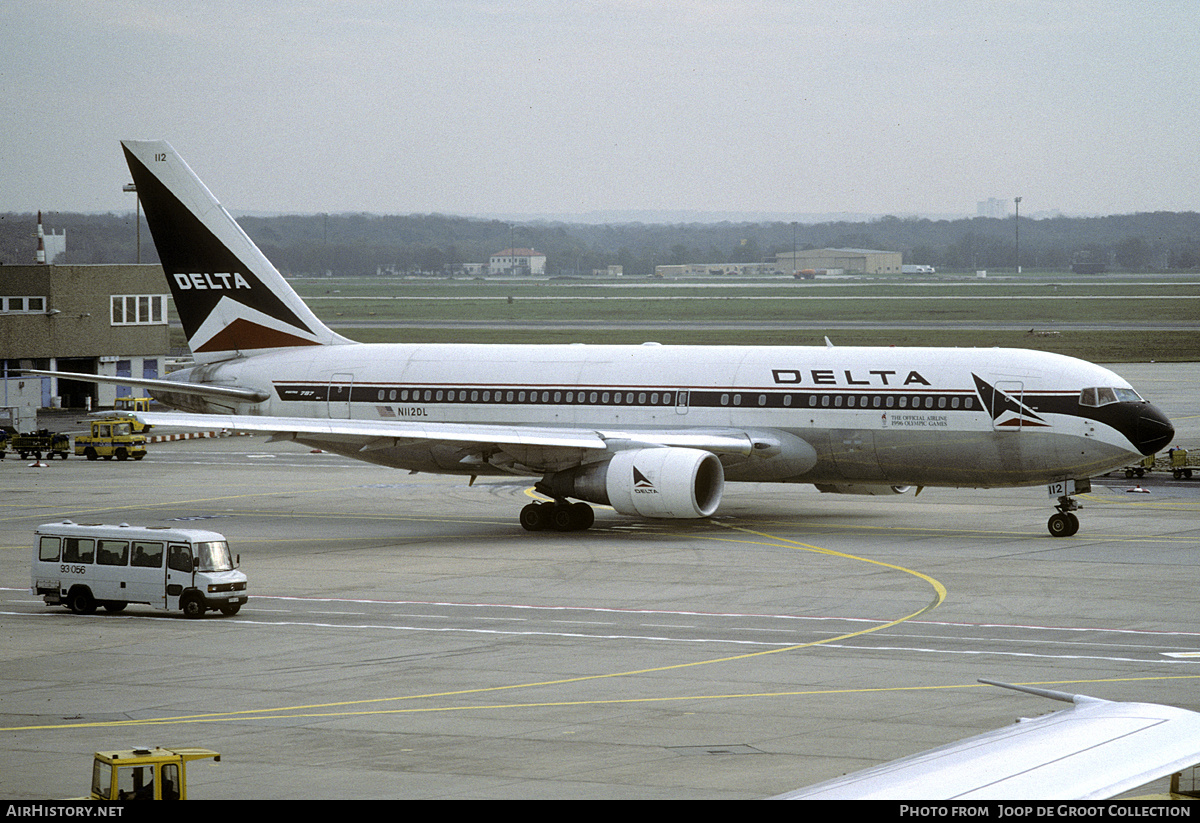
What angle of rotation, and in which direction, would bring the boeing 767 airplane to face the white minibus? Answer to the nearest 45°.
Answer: approximately 90° to its right

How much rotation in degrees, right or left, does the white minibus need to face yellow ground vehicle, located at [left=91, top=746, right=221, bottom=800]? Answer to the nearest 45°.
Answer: approximately 45° to its right

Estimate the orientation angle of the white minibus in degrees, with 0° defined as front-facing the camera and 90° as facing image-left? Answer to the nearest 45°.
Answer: approximately 315°

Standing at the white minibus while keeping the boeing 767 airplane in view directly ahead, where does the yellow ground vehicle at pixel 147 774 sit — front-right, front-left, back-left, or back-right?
back-right

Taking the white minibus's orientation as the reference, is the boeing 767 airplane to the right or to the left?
on its left

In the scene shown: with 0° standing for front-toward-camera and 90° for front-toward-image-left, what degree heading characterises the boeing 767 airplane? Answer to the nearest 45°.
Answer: approximately 315°
